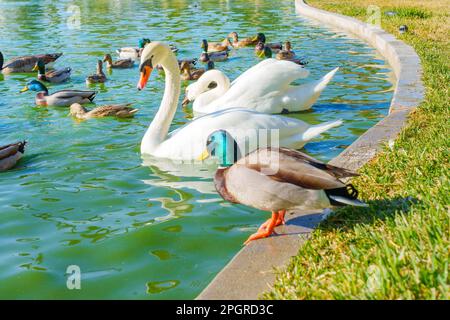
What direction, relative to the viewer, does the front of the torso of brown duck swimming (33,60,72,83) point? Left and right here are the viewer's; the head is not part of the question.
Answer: facing to the left of the viewer

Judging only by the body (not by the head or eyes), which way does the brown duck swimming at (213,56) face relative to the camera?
to the viewer's left

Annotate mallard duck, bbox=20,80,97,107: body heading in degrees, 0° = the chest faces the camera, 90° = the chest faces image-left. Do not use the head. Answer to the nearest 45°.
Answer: approximately 90°

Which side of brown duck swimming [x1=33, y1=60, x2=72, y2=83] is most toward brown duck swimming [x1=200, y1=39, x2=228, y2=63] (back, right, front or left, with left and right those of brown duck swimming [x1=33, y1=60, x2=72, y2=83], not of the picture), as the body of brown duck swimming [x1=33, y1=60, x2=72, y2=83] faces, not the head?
back

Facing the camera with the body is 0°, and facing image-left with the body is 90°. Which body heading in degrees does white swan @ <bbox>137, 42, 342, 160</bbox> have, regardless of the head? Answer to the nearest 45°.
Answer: approximately 90°

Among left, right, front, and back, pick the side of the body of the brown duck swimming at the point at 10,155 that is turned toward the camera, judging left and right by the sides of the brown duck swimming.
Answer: left

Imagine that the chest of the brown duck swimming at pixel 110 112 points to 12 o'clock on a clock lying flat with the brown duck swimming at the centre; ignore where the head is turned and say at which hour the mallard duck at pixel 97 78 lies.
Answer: The mallard duck is roughly at 3 o'clock from the brown duck swimming.

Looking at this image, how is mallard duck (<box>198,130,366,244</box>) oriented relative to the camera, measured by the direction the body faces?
to the viewer's left

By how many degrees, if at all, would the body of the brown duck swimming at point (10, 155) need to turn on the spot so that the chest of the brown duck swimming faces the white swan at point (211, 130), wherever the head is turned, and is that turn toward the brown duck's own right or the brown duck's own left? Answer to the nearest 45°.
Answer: approximately 180°

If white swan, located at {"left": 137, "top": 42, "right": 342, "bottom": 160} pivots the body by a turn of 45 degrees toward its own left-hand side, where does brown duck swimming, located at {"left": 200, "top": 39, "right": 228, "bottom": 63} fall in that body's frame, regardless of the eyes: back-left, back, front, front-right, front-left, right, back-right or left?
back-right

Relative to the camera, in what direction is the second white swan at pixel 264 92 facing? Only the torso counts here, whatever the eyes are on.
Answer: to the viewer's left

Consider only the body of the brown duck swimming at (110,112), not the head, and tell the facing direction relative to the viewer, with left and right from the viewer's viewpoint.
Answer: facing to the left of the viewer
